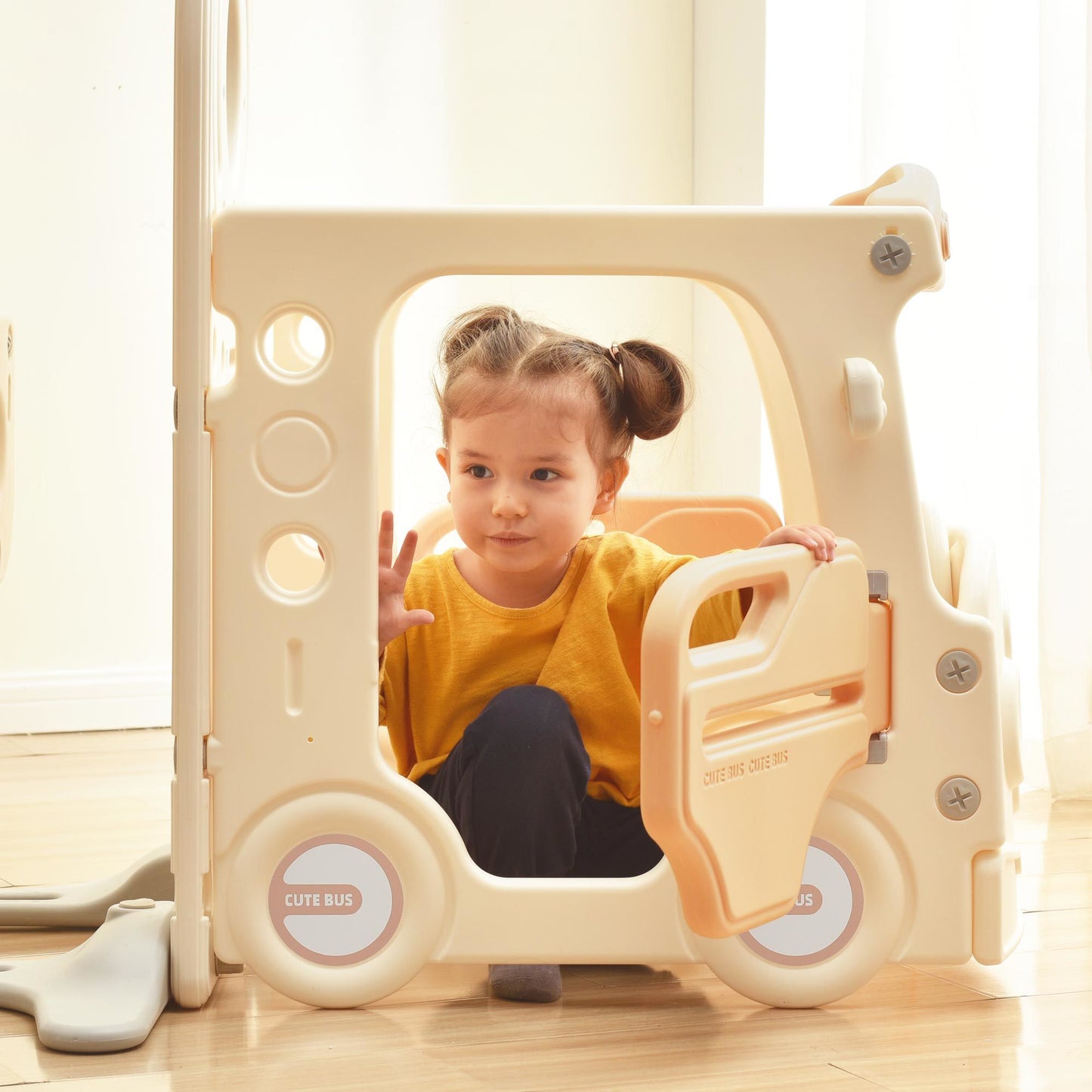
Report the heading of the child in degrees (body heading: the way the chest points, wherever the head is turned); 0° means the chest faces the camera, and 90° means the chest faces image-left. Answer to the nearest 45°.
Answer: approximately 0°

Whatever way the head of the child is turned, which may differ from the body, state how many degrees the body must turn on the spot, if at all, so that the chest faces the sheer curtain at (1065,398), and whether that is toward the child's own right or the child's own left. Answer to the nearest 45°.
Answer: approximately 135° to the child's own left
